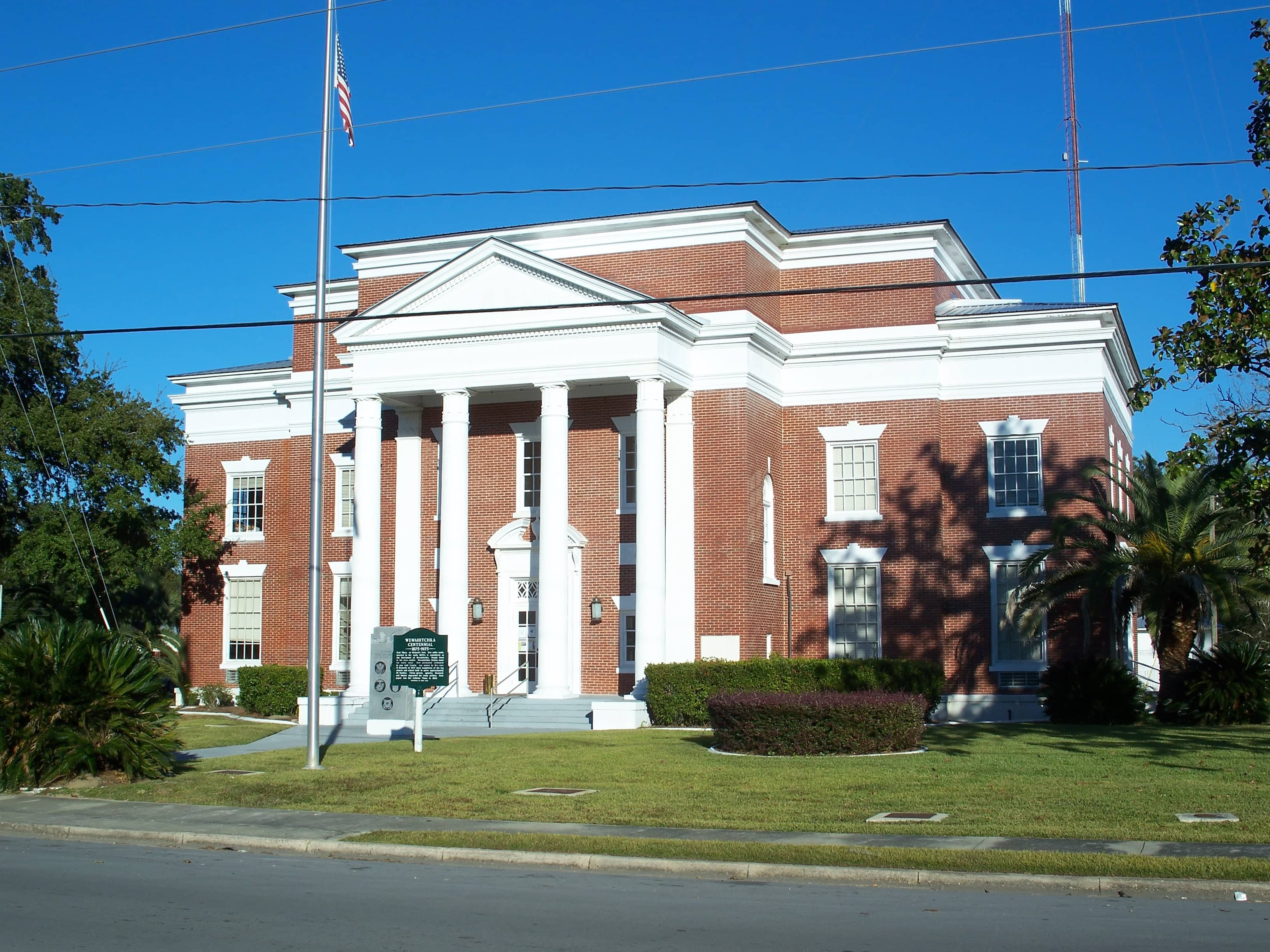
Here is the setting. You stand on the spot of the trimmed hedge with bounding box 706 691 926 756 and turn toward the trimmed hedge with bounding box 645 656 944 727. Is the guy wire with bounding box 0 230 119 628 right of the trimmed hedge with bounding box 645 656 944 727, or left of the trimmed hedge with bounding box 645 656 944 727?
left

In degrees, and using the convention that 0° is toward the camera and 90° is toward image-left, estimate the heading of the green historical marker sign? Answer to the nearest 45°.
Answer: approximately 0°

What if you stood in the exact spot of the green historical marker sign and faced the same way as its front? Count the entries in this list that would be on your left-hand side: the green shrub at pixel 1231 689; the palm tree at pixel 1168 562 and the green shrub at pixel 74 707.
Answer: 2

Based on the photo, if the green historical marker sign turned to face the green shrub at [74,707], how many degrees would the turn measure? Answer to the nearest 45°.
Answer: approximately 45° to its right

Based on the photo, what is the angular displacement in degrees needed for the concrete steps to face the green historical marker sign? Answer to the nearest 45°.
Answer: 0° — it already faces it

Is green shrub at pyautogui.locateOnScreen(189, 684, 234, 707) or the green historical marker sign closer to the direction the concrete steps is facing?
the green historical marker sign

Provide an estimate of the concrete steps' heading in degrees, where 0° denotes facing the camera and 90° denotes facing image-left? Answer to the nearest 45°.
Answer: approximately 0°

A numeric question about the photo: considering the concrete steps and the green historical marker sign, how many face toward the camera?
2

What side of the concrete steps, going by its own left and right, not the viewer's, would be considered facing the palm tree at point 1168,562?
left
